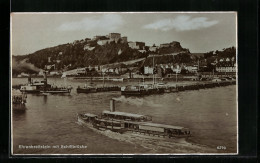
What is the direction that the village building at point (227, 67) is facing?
toward the camera

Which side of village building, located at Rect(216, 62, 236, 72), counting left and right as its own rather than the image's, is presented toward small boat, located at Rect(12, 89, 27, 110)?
right
